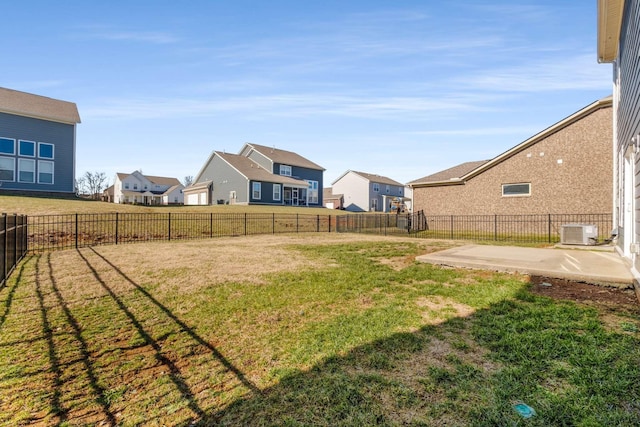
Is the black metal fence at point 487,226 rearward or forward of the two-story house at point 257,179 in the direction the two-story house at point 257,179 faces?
rearward

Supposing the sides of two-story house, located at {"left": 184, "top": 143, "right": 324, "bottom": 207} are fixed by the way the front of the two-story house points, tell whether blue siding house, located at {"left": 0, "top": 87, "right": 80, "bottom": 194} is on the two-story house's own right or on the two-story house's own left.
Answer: on the two-story house's own left

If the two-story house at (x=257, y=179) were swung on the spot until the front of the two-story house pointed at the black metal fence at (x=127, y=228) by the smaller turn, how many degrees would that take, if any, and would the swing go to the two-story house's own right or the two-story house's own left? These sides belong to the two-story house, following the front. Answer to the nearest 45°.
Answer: approximately 135° to the two-story house's own left

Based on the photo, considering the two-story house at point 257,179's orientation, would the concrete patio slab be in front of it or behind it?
behind

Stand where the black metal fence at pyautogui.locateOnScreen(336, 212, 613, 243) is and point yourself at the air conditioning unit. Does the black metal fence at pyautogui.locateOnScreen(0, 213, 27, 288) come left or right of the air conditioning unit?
right

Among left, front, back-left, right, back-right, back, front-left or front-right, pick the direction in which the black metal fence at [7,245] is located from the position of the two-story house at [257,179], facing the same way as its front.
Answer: back-left

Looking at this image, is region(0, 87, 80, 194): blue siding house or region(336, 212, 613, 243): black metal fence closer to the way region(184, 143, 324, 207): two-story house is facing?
the blue siding house

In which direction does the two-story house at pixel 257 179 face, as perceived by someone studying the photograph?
facing away from the viewer and to the left of the viewer

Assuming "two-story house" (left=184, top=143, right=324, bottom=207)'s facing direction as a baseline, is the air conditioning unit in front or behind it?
behind

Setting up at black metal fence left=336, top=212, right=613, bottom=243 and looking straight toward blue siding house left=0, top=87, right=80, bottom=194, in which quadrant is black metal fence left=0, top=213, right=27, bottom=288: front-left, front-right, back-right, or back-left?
front-left
